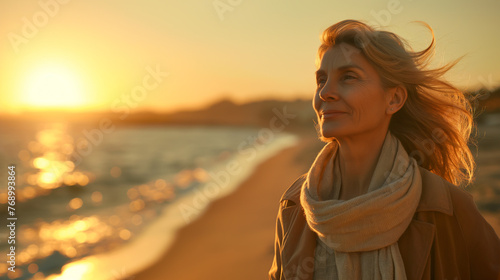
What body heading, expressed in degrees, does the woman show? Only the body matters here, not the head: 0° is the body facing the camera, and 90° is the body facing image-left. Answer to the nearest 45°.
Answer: approximately 45°
